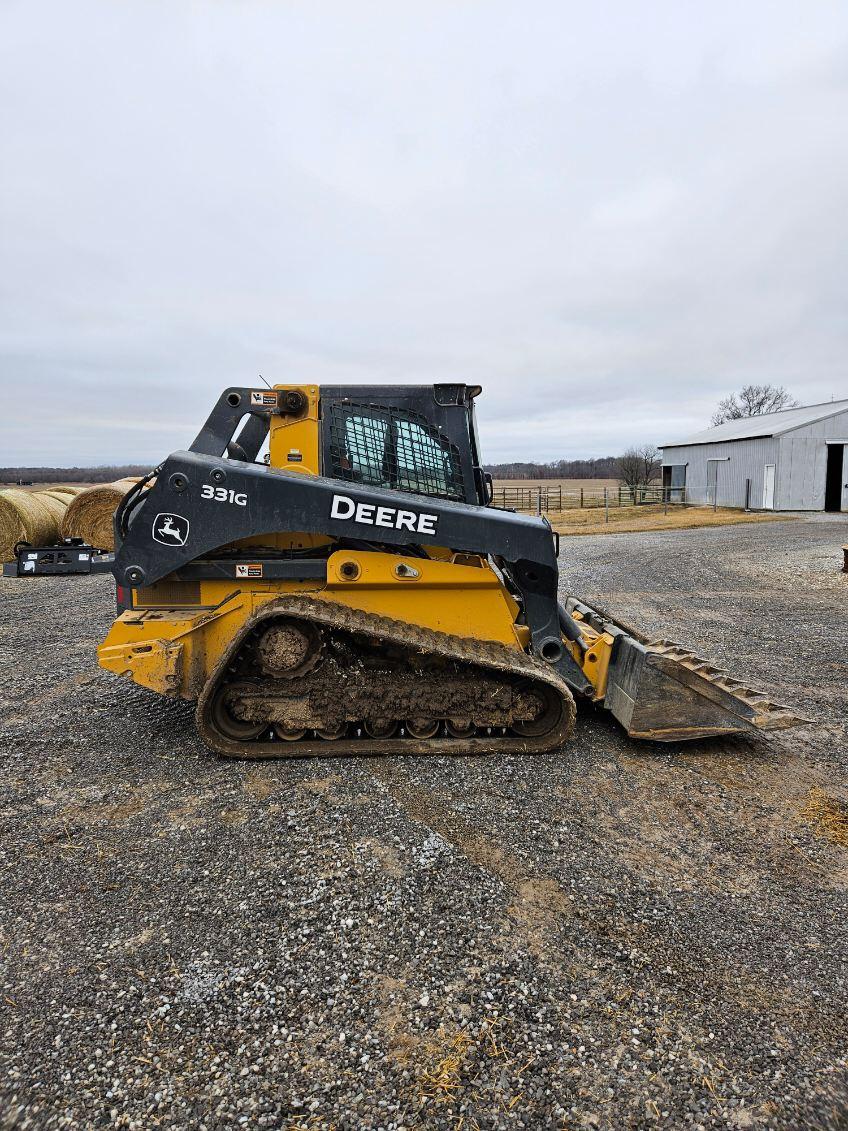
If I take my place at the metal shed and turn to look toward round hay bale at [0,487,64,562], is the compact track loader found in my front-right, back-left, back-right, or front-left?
front-left

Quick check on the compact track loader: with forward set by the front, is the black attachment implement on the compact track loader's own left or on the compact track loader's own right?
on the compact track loader's own left

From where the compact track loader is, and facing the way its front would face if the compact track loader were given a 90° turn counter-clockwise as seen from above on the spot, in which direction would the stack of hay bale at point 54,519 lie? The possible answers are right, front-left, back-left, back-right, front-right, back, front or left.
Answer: front-left

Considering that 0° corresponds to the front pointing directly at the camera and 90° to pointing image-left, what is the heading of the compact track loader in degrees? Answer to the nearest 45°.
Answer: approximately 270°

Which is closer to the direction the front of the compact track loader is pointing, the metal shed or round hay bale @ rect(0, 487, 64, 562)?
the metal shed

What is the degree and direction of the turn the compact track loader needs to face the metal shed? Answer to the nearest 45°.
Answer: approximately 45° to its left

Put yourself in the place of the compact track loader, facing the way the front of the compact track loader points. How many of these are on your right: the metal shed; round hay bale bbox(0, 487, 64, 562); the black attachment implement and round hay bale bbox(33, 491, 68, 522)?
0

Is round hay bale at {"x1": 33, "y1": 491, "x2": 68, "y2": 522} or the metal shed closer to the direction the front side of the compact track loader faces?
the metal shed

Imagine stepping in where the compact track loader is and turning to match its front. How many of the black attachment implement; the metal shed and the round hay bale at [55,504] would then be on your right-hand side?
0

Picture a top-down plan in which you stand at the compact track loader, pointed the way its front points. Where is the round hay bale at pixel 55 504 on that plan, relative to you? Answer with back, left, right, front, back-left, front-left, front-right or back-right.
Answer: back-left

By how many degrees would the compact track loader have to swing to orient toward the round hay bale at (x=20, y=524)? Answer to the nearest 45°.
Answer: approximately 135° to its left
